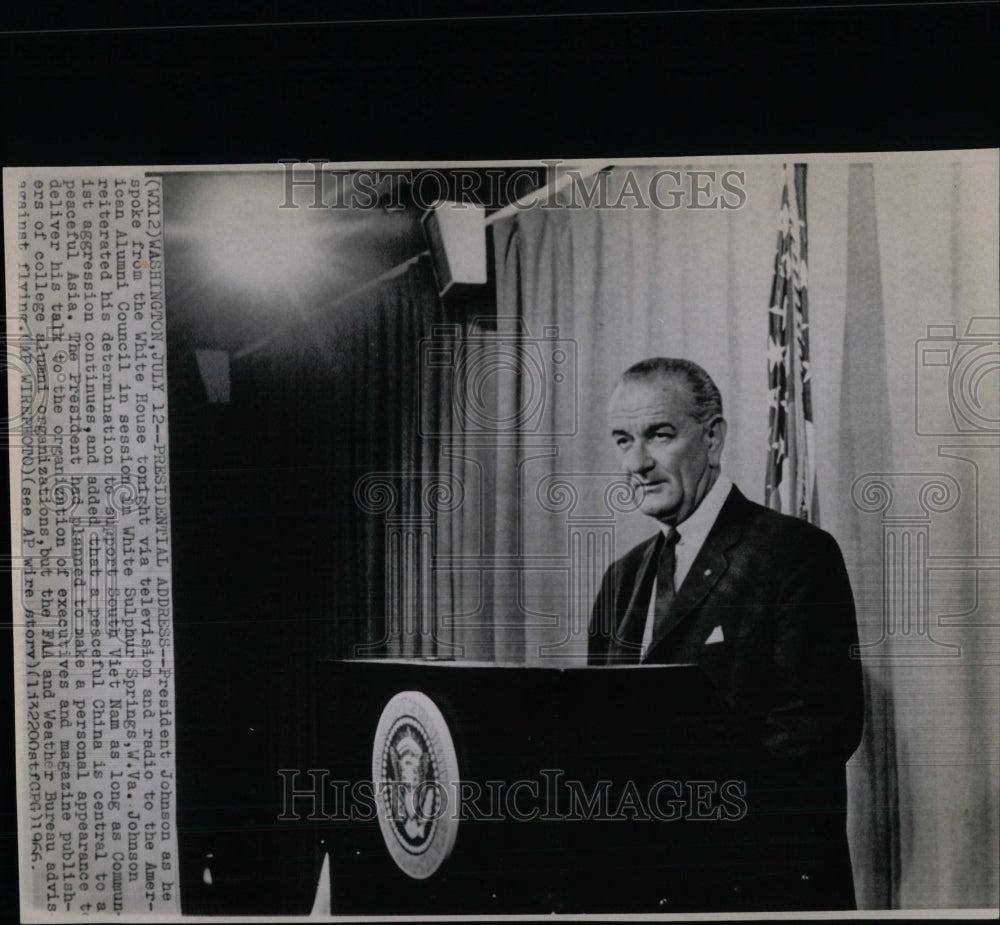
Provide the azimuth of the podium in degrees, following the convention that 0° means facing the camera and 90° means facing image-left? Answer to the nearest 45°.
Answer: approximately 45°

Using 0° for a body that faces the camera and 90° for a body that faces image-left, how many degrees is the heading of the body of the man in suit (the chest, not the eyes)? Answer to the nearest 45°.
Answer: approximately 45°
